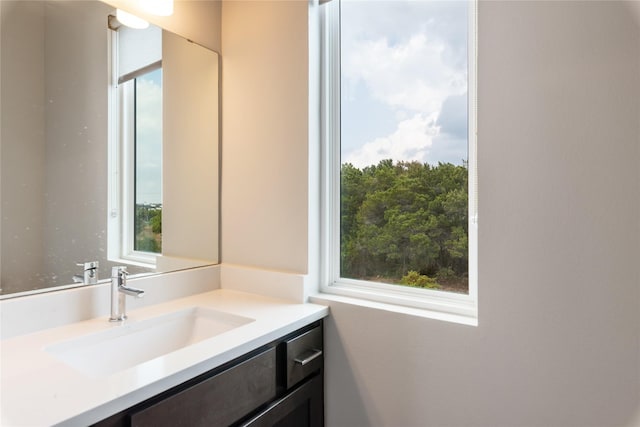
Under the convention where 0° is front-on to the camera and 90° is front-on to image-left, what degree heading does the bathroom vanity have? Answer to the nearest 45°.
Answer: approximately 315°

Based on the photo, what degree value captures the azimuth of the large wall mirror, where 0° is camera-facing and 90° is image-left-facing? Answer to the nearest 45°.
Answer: approximately 315°

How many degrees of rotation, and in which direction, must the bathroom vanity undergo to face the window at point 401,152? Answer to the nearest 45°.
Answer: approximately 45° to its left
